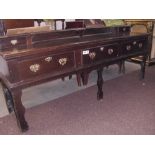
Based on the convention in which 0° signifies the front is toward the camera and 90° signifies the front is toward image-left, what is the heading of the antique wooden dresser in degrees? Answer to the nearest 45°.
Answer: approximately 315°

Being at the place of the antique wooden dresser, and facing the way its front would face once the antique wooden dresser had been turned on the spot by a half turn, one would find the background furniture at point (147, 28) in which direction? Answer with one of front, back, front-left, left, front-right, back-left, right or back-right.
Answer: right

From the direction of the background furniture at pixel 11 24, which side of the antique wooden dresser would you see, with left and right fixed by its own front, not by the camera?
back
